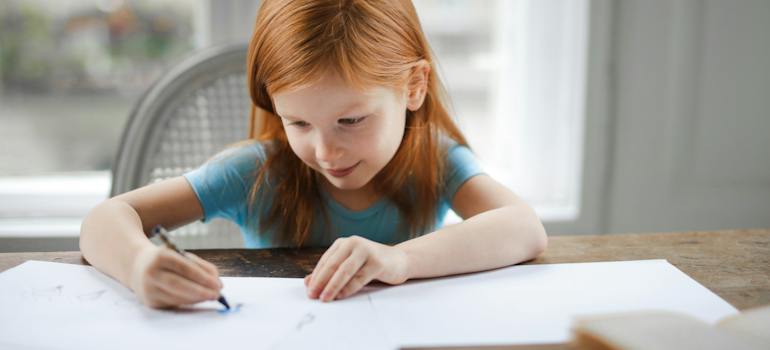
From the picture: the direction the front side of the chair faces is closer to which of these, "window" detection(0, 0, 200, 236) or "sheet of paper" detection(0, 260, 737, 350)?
the sheet of paper

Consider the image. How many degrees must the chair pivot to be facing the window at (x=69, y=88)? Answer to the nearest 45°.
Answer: approximately 180°

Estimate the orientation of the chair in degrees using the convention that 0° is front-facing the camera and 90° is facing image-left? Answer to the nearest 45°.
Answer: approximately 0°

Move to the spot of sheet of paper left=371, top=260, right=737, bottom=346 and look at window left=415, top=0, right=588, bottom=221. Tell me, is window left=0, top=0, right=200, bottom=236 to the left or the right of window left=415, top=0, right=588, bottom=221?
left

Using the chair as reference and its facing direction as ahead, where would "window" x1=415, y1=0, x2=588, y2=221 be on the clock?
The window is roughly at 8 o'clock from the chair.

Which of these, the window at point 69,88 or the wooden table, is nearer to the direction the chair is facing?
the wooden table
